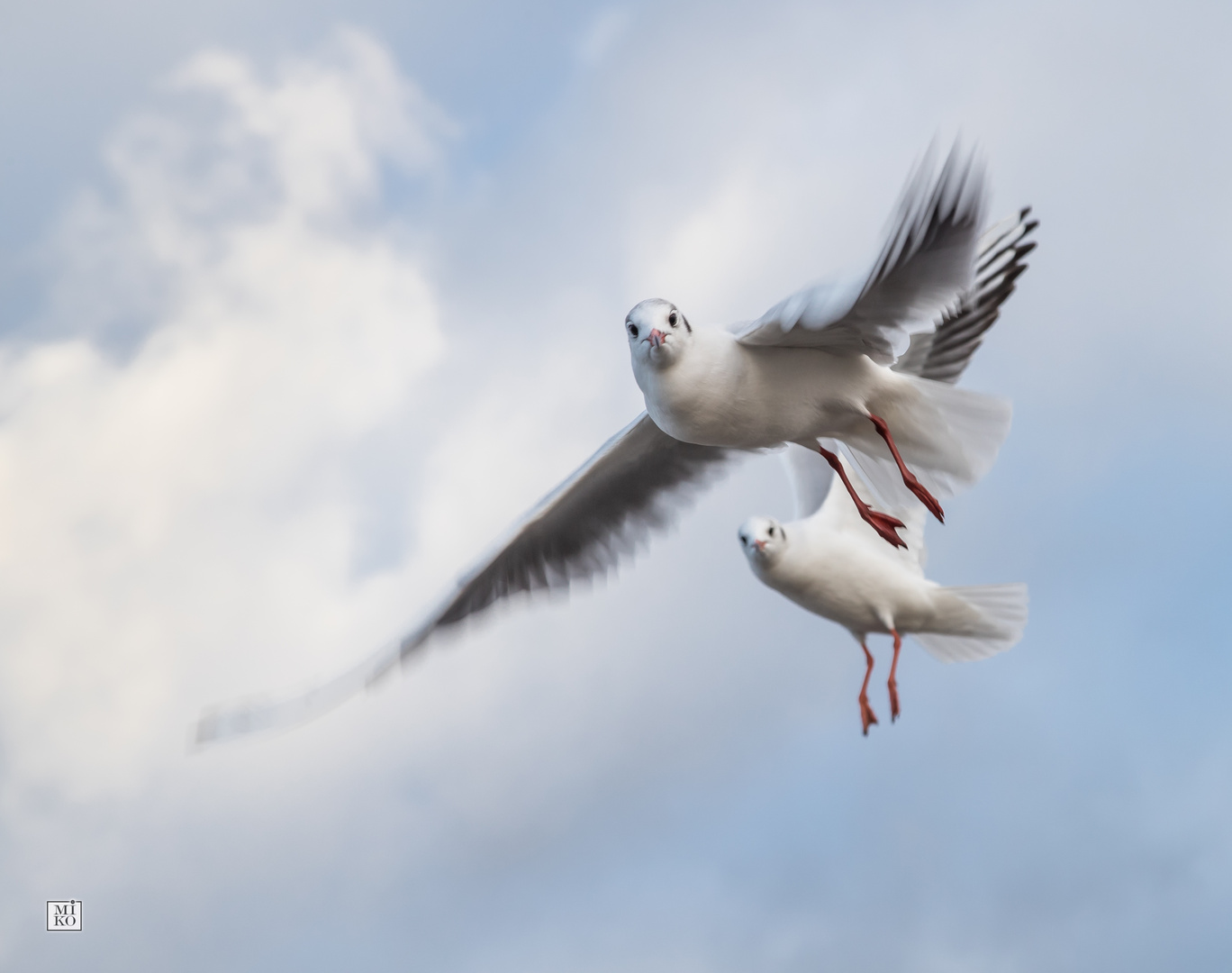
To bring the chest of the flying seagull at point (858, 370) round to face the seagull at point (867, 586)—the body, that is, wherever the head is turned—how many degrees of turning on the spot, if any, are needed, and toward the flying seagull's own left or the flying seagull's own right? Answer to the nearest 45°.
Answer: approximately 135° to the flying seagull's own right

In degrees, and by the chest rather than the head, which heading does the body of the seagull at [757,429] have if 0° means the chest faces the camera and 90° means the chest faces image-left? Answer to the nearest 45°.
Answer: approximately 45°

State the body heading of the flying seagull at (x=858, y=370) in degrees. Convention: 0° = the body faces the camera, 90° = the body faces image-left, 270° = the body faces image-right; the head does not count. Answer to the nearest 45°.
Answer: approximately 45°

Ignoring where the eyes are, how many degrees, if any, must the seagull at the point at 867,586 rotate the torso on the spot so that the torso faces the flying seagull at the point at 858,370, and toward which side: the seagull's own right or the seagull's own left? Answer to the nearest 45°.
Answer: approximately 45° to the seagull's own left

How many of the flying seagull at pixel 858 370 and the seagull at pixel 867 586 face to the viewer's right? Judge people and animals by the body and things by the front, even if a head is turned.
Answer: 0

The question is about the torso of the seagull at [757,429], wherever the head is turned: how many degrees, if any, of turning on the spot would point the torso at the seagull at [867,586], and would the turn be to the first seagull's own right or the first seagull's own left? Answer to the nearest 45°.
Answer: approximately 135° to the first seagull's own right
